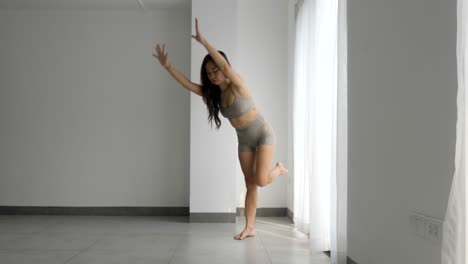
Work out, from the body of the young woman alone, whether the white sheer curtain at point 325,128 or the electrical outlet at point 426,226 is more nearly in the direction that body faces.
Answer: the electrical outlet

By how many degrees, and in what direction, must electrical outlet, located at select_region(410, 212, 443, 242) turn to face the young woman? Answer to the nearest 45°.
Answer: approximately 90° to its right

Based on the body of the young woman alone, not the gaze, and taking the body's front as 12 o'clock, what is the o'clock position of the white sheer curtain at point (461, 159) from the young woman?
The white sheer curtain is roughly at 10 o'clock from the young woman.

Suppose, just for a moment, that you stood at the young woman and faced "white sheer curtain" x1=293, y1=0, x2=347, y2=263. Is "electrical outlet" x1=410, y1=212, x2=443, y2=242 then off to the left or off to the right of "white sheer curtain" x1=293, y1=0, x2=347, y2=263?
right

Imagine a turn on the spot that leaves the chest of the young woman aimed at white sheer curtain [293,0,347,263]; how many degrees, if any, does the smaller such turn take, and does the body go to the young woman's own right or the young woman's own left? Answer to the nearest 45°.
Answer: approximately 135° to the young woman's own left

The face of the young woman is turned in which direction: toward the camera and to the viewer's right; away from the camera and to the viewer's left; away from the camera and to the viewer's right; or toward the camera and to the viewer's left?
toward the camera and to the viewer's left

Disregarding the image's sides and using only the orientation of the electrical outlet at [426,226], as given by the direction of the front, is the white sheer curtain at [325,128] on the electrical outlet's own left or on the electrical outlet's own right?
on the electrical outlet's own right

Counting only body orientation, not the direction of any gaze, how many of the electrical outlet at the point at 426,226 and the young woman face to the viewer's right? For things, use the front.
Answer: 0

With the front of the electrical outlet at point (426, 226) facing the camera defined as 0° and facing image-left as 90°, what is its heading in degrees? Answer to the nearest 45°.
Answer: approximately 45°

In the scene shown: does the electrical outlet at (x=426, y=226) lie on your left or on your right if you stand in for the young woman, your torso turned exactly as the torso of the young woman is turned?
on your left
